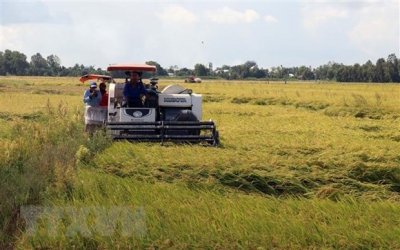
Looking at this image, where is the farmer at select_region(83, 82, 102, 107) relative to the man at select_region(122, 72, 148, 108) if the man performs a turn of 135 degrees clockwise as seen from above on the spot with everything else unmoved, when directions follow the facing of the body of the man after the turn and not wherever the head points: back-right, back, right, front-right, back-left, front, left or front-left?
front

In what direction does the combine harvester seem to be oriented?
toward the camera
